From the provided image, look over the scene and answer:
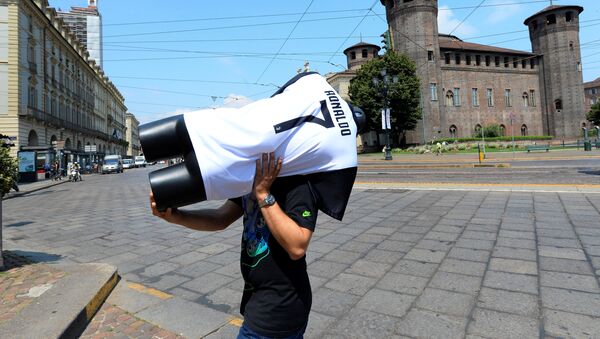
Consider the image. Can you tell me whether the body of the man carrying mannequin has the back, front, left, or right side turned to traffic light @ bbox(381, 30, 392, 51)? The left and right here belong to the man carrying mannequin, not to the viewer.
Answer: back

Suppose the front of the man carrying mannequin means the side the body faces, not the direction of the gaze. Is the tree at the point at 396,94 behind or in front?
behind

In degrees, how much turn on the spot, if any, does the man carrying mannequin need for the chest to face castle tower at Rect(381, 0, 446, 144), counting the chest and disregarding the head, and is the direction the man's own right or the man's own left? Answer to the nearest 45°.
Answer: approximately 180°

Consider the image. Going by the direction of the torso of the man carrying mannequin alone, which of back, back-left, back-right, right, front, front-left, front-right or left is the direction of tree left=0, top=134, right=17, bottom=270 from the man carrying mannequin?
right

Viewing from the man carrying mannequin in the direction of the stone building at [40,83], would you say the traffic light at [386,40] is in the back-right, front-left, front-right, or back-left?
front-right

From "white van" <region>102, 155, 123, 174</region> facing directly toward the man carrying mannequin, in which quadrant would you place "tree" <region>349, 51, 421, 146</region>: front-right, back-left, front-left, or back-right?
front-left

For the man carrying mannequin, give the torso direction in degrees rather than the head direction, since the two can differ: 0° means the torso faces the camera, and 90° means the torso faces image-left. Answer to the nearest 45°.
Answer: approximately 45°

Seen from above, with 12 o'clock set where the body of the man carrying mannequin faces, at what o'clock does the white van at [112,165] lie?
The white van is roughly at 4 o'clock from the man carrying mannequin.

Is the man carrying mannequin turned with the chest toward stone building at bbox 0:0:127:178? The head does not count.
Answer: no
